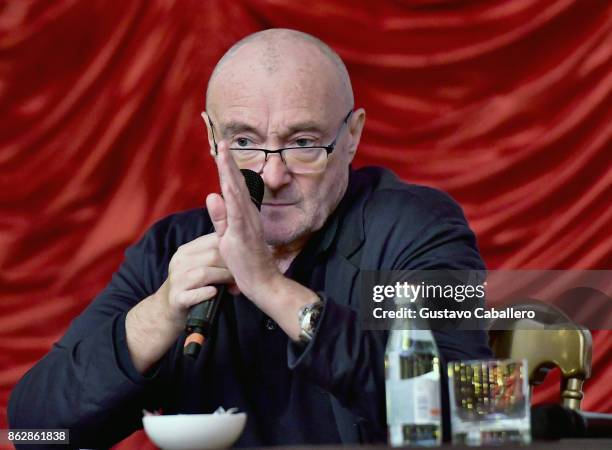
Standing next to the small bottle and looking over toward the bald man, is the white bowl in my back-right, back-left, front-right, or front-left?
front-left

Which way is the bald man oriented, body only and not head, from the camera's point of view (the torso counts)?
toward the camera

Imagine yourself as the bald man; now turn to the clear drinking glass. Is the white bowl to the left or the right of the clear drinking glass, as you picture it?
right

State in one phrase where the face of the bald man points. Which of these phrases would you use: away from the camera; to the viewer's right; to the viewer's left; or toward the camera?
toward the camera

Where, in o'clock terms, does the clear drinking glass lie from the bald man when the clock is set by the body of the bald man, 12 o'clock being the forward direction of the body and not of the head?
The clear drinking glass is roughly at 11 o'clock from the bald man.

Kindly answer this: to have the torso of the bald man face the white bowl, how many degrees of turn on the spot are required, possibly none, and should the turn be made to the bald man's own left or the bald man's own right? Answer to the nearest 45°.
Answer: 0° — they already face it

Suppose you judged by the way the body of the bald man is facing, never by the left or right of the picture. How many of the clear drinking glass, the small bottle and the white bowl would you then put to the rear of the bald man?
0

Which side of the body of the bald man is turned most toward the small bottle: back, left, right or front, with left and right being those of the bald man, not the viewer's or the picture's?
front

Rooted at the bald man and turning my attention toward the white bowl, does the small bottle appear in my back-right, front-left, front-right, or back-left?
front-left
